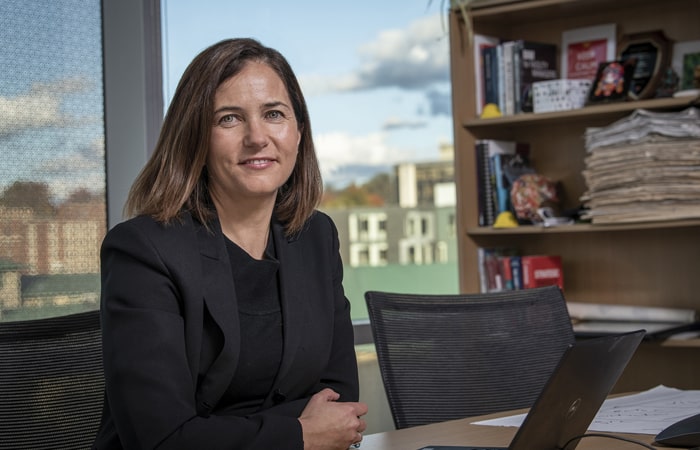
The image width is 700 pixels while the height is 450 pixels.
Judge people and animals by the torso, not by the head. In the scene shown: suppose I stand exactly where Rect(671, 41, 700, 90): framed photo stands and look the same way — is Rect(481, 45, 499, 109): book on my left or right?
on my right

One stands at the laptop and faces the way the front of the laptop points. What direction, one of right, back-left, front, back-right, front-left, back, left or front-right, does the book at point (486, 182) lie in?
front-right

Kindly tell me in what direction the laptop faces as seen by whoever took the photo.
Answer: facing away from the viewer and to the left of the viewer

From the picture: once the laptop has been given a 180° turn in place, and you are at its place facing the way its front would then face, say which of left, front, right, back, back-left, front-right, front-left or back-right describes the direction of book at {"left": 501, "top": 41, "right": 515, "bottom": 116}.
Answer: back-left

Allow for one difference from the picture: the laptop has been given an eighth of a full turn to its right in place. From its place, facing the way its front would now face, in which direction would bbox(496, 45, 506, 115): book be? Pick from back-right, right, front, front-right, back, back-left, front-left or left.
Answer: front

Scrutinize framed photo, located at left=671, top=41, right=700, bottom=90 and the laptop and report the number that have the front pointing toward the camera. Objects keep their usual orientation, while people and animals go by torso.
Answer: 1

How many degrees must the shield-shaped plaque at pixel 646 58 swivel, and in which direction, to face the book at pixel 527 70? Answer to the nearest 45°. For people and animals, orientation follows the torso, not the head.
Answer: approximately 45° to its right

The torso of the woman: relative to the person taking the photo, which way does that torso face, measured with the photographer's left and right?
facing the viewer and to the right of the viewer

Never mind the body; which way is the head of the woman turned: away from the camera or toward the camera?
toward the camera

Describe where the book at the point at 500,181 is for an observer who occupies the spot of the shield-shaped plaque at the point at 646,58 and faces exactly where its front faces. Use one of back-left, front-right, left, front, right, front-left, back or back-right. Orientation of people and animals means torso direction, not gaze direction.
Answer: front-right

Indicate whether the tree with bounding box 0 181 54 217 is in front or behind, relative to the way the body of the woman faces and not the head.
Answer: behind

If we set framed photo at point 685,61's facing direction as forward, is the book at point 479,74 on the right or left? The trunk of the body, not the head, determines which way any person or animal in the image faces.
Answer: on its right

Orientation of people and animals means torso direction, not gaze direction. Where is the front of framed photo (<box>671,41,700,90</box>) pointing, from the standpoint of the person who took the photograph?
facing the viewer

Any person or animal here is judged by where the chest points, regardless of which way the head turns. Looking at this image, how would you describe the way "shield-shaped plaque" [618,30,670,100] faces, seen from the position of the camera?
facing the viewer and to the left of the viewer

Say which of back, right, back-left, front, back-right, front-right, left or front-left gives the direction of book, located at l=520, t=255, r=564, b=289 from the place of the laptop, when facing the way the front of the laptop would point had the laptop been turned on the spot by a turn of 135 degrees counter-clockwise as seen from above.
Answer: back
